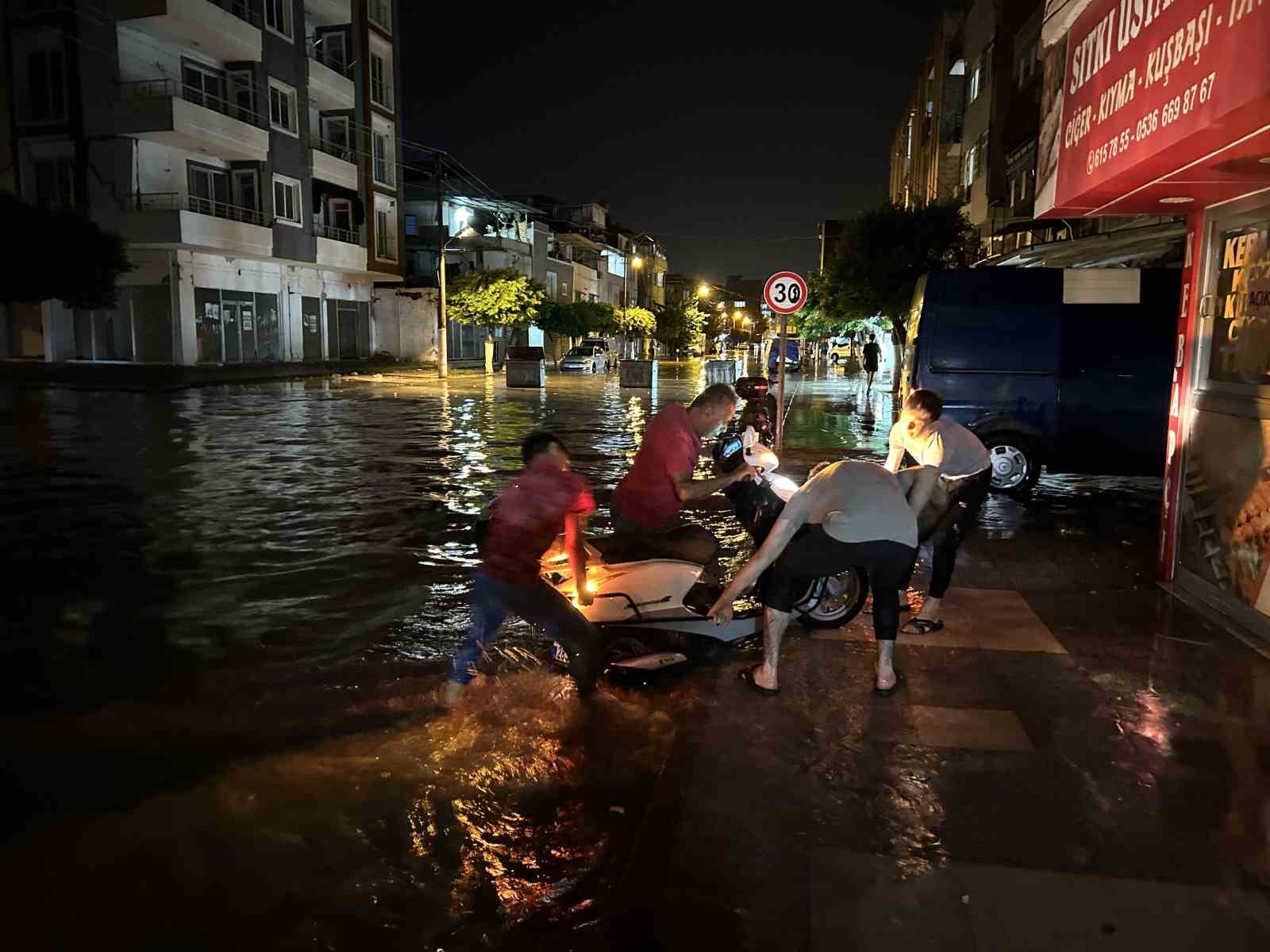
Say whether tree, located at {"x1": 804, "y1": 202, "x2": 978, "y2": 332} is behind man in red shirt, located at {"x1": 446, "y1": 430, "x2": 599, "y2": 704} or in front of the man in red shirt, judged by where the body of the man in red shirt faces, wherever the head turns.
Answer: in front

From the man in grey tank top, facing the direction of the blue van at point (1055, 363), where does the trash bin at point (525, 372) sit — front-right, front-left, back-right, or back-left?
front-left

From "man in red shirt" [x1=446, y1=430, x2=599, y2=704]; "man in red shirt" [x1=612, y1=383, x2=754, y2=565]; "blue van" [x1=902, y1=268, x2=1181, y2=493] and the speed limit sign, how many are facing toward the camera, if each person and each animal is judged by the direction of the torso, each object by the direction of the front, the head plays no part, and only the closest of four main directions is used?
1

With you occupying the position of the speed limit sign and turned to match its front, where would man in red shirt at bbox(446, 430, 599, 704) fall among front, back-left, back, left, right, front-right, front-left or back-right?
front

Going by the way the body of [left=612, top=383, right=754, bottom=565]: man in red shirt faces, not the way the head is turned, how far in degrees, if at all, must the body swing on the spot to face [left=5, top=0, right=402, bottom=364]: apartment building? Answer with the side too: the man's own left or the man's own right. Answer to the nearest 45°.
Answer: approximately 135° to the man's own left

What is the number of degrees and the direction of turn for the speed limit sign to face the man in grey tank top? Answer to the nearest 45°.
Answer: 0° — it already faces them

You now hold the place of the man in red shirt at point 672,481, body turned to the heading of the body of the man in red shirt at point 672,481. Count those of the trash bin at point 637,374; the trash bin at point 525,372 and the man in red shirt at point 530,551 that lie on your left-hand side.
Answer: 2

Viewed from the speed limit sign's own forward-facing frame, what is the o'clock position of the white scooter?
The white scooter is roughly at 12 o'clock from the speed limit sign.

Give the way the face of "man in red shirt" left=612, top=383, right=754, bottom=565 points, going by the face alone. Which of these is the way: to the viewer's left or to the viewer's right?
to the viewer's right

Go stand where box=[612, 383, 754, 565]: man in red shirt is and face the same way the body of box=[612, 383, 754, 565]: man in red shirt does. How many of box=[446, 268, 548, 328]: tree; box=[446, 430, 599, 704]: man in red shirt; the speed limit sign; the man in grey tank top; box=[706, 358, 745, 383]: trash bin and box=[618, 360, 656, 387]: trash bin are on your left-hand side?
4

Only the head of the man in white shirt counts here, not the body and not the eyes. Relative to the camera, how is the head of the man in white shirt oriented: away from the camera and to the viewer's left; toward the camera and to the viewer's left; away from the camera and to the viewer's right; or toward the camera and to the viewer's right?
toward the camera and to the viewer's left

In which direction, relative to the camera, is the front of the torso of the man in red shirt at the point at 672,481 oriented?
to the viewer's right

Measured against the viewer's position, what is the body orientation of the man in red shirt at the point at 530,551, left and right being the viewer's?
facing away from the viewer and to the right of the viewer

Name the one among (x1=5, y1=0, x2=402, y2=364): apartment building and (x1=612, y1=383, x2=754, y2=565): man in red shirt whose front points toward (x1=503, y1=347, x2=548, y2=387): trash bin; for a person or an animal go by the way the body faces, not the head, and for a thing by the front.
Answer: the apartment building

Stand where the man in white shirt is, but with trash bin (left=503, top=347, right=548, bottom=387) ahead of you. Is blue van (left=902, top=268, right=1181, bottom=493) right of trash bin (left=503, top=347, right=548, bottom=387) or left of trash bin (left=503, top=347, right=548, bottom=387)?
right

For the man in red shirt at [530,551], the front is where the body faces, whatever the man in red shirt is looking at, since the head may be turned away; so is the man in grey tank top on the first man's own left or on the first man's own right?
on the first man's own right

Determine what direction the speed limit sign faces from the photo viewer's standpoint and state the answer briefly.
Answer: facing the viewer

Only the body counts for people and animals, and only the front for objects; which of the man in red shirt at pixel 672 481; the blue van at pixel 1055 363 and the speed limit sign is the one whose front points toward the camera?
the speed limit sign
